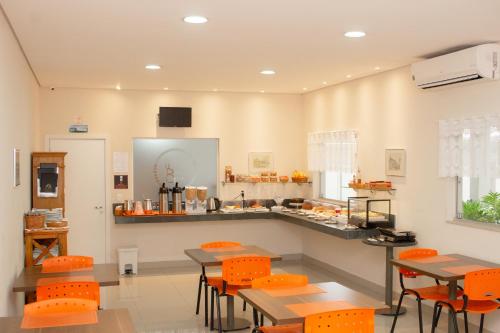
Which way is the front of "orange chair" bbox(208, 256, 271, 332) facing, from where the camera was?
facing away from the viewer and to the left of the viewer

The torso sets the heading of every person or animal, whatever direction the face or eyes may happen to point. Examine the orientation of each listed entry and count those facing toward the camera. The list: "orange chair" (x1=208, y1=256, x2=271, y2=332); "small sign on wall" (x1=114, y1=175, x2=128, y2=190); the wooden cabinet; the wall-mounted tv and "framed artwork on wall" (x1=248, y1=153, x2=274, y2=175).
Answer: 4

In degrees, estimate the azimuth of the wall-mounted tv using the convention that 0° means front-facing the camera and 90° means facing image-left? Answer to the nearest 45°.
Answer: approximately 0°

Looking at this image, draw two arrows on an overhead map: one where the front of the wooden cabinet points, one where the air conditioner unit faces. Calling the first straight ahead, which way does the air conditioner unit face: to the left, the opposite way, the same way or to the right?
to the right

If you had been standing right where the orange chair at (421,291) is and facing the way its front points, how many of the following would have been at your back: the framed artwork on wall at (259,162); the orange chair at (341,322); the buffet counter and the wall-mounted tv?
3
